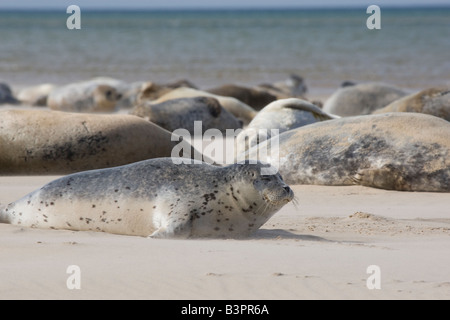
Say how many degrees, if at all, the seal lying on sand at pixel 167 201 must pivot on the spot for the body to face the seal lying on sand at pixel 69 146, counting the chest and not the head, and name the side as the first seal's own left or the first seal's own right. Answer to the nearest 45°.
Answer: approximately 90° to the first seal's own left

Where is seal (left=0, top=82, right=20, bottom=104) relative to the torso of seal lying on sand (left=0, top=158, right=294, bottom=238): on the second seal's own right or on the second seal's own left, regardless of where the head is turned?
on the second seal's own left

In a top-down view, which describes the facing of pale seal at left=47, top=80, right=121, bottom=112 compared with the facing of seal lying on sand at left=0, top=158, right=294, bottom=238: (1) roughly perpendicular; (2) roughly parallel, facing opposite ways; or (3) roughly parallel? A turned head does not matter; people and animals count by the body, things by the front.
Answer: roughly parallel

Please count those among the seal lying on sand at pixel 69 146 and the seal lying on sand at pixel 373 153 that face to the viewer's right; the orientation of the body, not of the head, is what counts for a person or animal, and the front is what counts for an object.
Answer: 1

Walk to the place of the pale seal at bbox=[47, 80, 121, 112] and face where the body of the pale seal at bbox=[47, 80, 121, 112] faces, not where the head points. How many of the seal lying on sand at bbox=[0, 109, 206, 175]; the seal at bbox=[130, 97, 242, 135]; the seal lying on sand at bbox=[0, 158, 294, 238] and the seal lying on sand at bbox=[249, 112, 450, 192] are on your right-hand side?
4

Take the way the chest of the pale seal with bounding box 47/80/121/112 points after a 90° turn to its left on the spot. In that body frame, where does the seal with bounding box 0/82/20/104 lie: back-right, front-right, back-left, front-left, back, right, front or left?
front-left

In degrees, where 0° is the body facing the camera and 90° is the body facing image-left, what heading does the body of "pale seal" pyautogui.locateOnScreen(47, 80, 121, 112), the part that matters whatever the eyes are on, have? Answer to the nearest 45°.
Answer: approximately 270°
